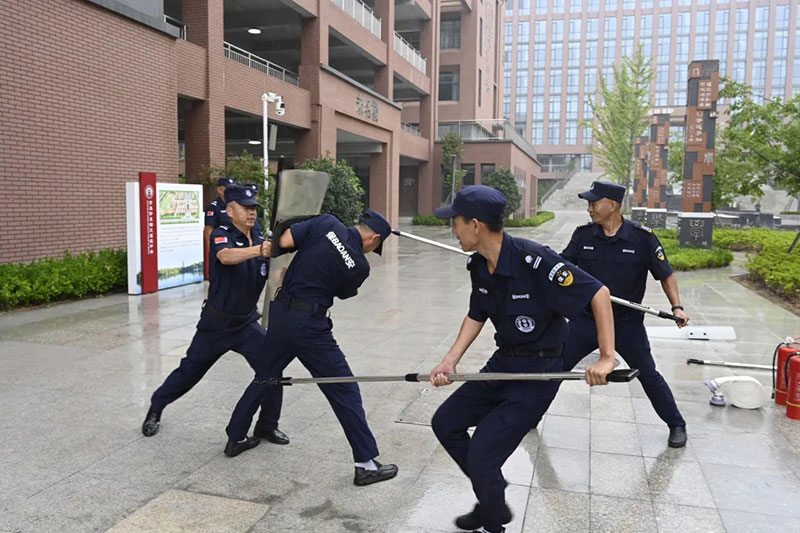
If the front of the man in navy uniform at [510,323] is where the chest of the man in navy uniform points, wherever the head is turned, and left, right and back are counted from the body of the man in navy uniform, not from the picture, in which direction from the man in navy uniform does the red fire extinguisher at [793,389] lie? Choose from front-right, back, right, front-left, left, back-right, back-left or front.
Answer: back

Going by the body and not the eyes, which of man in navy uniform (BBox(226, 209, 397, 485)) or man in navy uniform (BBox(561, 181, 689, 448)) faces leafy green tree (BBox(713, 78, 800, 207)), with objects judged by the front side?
man in navy uniform (BBox(226, 209, 397, 485))

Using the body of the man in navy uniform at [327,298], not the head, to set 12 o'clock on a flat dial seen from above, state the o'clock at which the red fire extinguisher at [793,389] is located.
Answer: The red fire extinguisher is roughly at 1 o'clock from the man in navy uniform.

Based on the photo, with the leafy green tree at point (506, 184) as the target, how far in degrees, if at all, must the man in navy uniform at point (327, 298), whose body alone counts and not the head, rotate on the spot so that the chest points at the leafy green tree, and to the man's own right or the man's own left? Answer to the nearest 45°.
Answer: approximately 45° to the man's own left

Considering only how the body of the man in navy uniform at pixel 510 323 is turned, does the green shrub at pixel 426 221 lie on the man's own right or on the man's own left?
on the man's own right

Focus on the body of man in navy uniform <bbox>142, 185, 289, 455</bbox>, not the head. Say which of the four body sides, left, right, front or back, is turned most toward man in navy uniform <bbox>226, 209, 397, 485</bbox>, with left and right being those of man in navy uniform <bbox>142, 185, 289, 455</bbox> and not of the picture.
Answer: front

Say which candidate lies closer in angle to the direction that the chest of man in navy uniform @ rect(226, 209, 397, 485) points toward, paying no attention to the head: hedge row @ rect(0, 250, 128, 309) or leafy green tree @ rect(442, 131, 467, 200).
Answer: the leafy green tree

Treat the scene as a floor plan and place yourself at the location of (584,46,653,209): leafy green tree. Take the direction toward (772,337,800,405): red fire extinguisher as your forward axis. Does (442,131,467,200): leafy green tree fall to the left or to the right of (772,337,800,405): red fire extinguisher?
right

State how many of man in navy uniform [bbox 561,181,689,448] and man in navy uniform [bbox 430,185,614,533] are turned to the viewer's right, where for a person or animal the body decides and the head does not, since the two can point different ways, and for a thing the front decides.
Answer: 0

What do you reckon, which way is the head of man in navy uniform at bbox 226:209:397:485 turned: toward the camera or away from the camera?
away from the camera

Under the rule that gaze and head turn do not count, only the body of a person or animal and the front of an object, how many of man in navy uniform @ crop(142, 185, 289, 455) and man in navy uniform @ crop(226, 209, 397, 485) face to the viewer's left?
0

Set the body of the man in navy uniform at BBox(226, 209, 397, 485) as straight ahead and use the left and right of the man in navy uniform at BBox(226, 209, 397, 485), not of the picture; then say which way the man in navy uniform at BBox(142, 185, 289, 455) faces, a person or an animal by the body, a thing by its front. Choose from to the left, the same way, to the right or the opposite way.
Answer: to the right

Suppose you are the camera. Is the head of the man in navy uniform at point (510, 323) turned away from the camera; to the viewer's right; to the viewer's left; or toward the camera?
to the viewer's left

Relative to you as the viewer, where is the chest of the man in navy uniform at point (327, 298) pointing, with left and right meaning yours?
facing away from the viewer and to the right of the viewer

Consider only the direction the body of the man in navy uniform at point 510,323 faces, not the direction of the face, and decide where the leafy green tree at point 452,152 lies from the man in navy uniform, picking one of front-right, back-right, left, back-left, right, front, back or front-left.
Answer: back-right

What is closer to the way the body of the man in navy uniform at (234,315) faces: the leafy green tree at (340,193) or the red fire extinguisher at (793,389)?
the red fire extinguisher

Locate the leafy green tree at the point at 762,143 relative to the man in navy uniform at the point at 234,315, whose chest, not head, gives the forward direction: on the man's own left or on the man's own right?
on the man's own left

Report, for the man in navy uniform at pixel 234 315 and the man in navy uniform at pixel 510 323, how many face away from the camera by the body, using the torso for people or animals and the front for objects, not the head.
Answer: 0

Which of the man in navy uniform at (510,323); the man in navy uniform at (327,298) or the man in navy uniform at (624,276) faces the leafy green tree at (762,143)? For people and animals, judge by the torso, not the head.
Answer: the man in navy uniform at (327,298)

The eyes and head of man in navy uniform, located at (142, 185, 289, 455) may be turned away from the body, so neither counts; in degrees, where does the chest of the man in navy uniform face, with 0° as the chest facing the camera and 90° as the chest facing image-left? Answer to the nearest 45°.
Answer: approximately 315°
